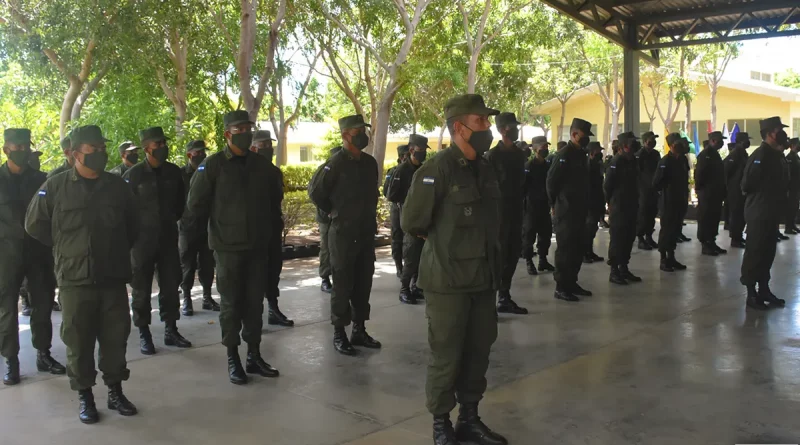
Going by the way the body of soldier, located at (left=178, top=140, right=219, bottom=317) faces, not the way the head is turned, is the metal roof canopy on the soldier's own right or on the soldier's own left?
on the soldier's own left

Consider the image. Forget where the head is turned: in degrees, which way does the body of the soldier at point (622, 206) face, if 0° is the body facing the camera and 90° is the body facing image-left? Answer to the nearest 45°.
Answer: approximately 315°

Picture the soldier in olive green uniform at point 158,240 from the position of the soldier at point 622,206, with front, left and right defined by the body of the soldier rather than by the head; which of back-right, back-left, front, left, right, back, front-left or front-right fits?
right

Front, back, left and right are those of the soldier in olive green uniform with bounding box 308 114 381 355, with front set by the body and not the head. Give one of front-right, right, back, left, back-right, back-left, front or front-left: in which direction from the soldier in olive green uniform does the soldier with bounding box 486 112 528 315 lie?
left

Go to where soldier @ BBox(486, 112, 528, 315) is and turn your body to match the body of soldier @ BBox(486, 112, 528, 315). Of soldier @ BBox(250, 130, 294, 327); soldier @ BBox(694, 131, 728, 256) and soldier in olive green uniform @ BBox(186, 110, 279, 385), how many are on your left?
1

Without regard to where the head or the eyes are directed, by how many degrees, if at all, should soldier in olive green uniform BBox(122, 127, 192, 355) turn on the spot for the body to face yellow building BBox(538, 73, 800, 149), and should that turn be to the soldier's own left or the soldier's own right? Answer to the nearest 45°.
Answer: approximately 90° to the soldier's own left

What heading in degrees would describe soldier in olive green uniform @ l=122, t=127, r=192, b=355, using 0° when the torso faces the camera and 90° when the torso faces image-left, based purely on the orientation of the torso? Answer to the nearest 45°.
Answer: approximately 315°

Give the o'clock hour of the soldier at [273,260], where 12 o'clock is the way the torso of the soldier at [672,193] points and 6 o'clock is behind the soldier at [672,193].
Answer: the soldier at [273,260] is roughly at 3 o'clock from the soldier at [672,193].

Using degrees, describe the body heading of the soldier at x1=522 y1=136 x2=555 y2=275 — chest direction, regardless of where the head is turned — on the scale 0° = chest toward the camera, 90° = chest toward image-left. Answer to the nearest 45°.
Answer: approximately 315°

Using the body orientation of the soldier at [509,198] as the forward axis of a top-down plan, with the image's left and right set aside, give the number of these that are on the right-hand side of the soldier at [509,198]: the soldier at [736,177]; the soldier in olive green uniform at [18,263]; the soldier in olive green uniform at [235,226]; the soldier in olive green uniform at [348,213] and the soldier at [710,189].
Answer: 3

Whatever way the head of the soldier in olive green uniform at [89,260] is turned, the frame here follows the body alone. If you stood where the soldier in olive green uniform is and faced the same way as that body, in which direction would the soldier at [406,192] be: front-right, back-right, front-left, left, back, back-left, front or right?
left

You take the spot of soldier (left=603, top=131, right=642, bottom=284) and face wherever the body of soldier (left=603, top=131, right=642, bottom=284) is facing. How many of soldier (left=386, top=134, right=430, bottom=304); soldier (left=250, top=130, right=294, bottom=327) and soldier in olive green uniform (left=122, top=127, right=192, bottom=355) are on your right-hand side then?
3

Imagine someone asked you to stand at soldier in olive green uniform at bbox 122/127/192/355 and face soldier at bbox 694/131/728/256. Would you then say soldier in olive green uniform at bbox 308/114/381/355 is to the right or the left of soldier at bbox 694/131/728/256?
right

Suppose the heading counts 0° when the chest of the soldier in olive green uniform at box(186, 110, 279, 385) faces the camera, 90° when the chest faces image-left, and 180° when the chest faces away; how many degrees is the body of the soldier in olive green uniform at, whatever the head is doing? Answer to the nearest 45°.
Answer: approximately 315°

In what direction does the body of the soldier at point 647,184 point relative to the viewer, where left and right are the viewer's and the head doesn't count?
facing the viewer and to the right of the viewer
